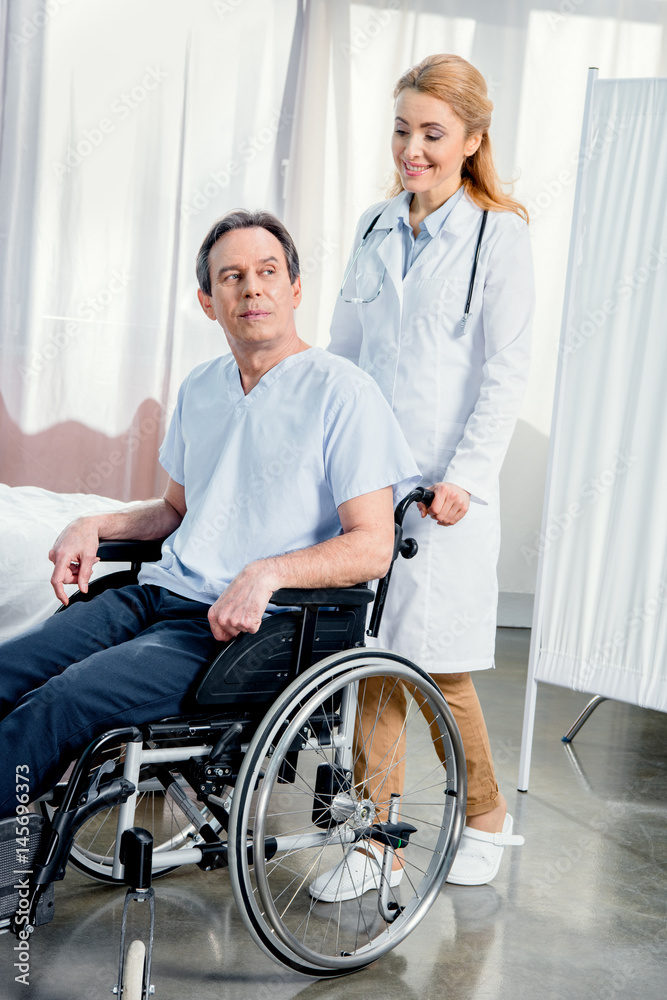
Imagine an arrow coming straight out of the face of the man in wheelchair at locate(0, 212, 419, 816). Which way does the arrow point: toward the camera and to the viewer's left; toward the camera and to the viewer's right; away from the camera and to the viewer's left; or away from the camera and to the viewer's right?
toward the camera and to the viewer's right

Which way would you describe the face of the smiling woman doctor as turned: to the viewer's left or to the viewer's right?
to the viewer's left

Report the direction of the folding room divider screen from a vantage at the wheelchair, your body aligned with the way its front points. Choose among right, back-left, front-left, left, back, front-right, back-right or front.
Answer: back

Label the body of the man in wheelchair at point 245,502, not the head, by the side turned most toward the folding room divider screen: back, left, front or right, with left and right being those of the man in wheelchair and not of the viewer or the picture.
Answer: back
